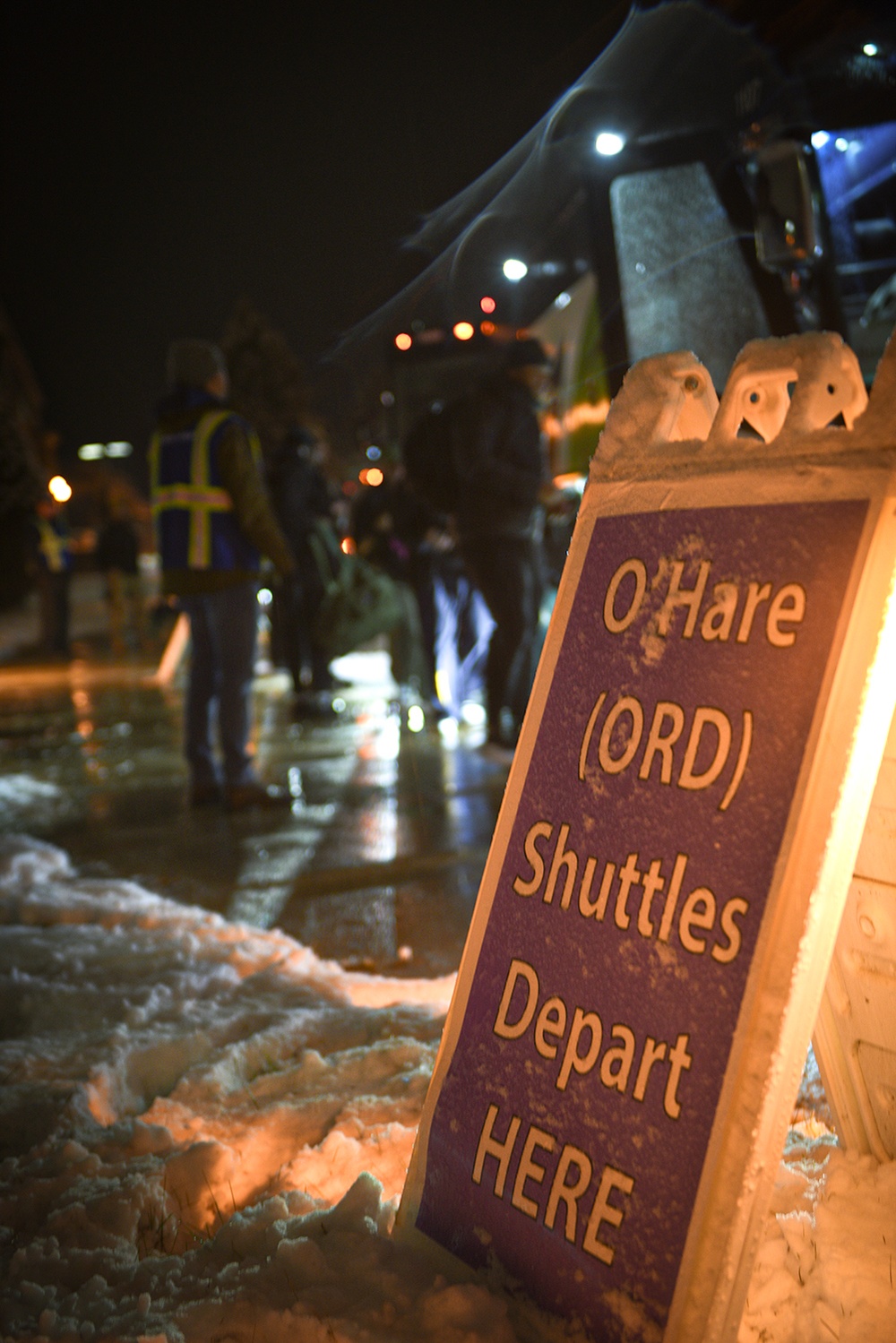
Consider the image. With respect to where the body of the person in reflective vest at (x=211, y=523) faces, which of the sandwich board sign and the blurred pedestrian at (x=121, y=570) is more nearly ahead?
the blurred pedestrian

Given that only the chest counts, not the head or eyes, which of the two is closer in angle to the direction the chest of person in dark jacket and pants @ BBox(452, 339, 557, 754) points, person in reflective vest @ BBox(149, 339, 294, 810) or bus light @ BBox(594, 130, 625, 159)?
the bus light

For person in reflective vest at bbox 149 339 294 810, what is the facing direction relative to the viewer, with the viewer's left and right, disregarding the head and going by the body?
facing away from the viewer and to the right of the viewer

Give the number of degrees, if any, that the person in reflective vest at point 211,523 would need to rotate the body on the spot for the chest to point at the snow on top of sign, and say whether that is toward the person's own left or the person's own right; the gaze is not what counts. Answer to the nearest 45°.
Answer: approximately 135° to the person's own right

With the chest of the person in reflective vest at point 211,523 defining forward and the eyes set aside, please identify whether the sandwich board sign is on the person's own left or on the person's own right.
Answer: on the person's own right

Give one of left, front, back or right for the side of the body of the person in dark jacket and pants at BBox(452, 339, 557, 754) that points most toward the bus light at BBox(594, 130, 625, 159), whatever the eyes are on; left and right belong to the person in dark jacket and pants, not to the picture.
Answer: right
